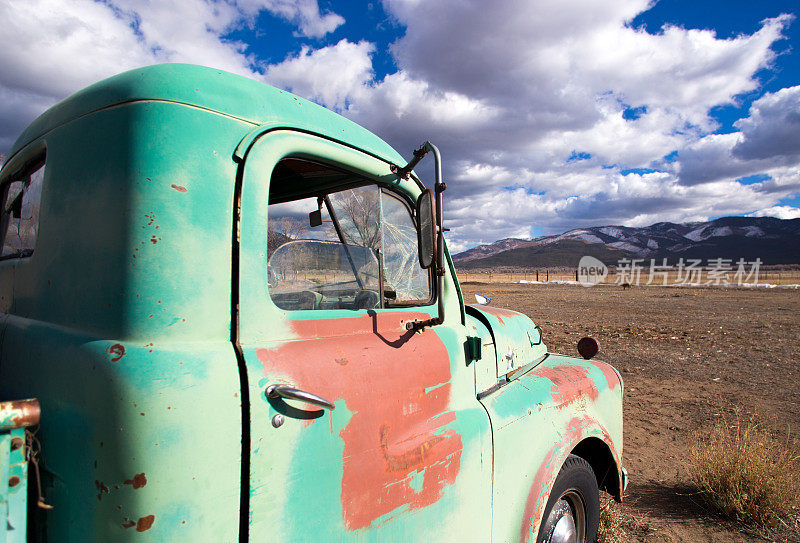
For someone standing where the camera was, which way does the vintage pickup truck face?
facing away from the viewer and to the right of the viewer
